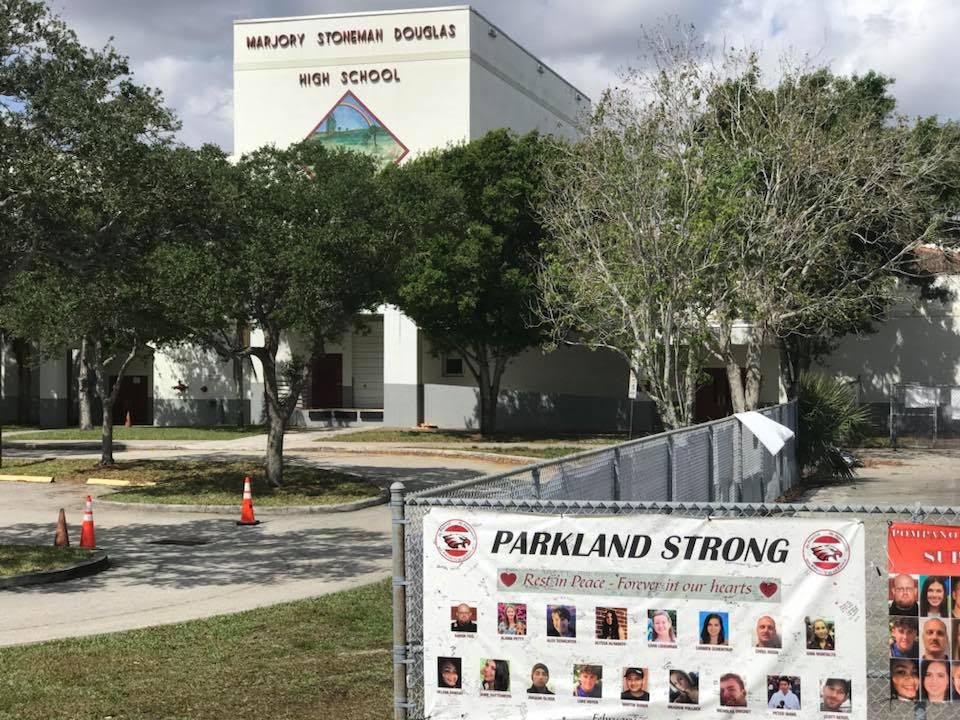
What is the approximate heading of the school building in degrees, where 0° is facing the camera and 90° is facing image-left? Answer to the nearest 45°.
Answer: approximately 0°

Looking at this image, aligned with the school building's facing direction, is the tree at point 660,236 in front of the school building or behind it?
in front

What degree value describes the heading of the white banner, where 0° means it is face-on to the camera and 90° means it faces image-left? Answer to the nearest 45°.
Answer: approximately 0°

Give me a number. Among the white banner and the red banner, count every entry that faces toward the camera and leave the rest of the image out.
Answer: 2

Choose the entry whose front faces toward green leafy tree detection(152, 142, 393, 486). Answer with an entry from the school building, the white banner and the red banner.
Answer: the school building

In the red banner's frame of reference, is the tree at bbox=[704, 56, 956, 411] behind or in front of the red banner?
behind

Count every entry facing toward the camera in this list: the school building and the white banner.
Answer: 2

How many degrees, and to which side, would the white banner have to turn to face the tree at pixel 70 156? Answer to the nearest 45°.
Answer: approximately 135° to its right

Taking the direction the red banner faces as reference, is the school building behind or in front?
behind

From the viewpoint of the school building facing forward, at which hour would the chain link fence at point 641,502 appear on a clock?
The chain link fence is roughly at 12 o'clock from the school building.

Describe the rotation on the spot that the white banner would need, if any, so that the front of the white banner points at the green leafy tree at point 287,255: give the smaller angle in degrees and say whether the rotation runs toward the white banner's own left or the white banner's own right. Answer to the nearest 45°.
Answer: approximately 135° to the white banner's own right

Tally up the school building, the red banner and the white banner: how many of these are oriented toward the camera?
3
